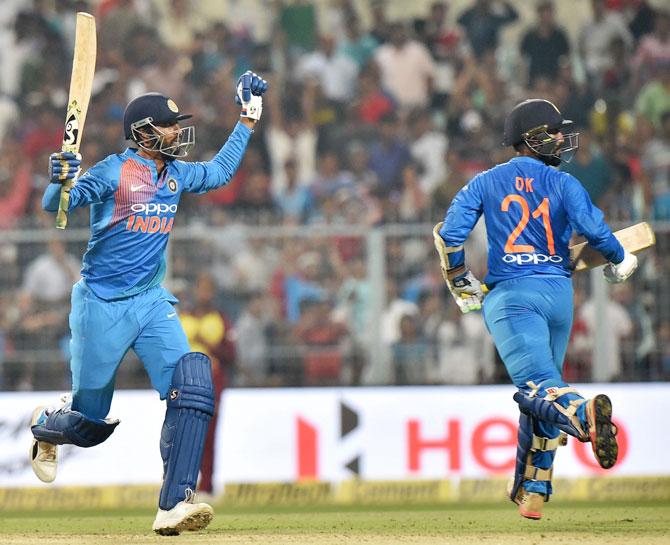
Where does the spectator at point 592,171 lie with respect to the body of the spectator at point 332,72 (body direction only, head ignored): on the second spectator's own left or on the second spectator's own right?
on the second spectator's own left

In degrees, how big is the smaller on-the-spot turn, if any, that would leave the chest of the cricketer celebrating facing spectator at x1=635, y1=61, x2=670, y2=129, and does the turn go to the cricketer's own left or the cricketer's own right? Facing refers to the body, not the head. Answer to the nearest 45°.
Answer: approximately 90° to the cricketer's own left

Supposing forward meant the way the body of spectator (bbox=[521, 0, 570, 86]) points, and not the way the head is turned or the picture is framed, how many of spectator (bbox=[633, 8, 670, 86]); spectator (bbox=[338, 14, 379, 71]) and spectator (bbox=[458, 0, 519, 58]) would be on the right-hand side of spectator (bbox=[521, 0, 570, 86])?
2

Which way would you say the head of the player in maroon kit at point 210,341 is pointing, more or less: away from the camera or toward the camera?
toward the camera

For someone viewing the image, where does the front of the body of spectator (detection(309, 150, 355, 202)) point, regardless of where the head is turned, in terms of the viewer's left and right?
facing the viewer

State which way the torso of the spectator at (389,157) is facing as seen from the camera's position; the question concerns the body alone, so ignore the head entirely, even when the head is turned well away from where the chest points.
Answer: toward the camera

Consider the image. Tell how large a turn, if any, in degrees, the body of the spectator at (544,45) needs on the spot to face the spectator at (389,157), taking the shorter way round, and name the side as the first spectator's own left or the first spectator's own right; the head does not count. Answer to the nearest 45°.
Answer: approximately 45° to the first spectator's own right

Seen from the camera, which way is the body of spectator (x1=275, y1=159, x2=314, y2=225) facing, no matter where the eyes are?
toward the camera

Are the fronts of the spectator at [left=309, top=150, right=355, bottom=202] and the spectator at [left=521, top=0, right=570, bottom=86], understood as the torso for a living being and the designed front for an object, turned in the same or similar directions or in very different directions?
same or similar directions

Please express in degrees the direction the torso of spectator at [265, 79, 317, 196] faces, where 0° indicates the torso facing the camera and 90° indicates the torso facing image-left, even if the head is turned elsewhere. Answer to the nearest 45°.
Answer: approximately 0°

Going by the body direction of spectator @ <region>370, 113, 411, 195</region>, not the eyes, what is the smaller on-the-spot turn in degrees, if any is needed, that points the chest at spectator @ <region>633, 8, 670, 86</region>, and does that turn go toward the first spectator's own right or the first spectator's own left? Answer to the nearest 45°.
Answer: approximately 90° to the first spectator's own left

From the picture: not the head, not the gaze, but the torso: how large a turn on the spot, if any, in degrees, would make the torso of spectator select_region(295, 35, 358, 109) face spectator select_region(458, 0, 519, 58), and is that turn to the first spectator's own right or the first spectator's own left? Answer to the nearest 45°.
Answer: approximately 90° to the first spectator's own left
